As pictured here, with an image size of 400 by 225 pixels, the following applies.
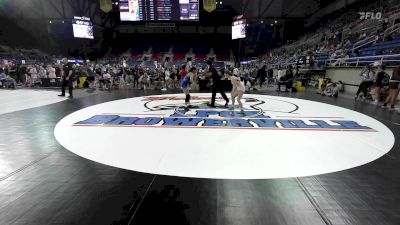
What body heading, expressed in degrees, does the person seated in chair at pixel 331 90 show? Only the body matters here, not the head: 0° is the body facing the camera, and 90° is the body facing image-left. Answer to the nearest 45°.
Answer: approximately 90°

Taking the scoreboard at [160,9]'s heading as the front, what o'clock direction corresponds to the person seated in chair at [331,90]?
The person seated in chair is roughly at 11 o'clock from the scoreboard.

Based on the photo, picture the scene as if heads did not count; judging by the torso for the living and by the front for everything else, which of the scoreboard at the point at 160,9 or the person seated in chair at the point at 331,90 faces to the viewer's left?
the person seated in chair

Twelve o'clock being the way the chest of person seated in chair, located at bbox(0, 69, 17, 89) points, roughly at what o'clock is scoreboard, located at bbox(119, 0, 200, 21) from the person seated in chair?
The scoreboard is roughly at 12 o'clock from the person seated in chair.

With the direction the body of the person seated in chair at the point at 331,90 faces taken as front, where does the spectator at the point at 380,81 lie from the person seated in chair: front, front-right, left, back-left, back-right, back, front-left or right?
back-left

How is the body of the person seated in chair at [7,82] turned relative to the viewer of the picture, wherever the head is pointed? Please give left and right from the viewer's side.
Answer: facing to the right of the viewer

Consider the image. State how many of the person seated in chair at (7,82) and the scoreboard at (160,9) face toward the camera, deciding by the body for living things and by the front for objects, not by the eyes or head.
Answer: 1

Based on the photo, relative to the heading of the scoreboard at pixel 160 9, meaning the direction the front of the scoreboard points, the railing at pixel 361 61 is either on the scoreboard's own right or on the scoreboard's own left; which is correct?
on the scoreboard's own left
